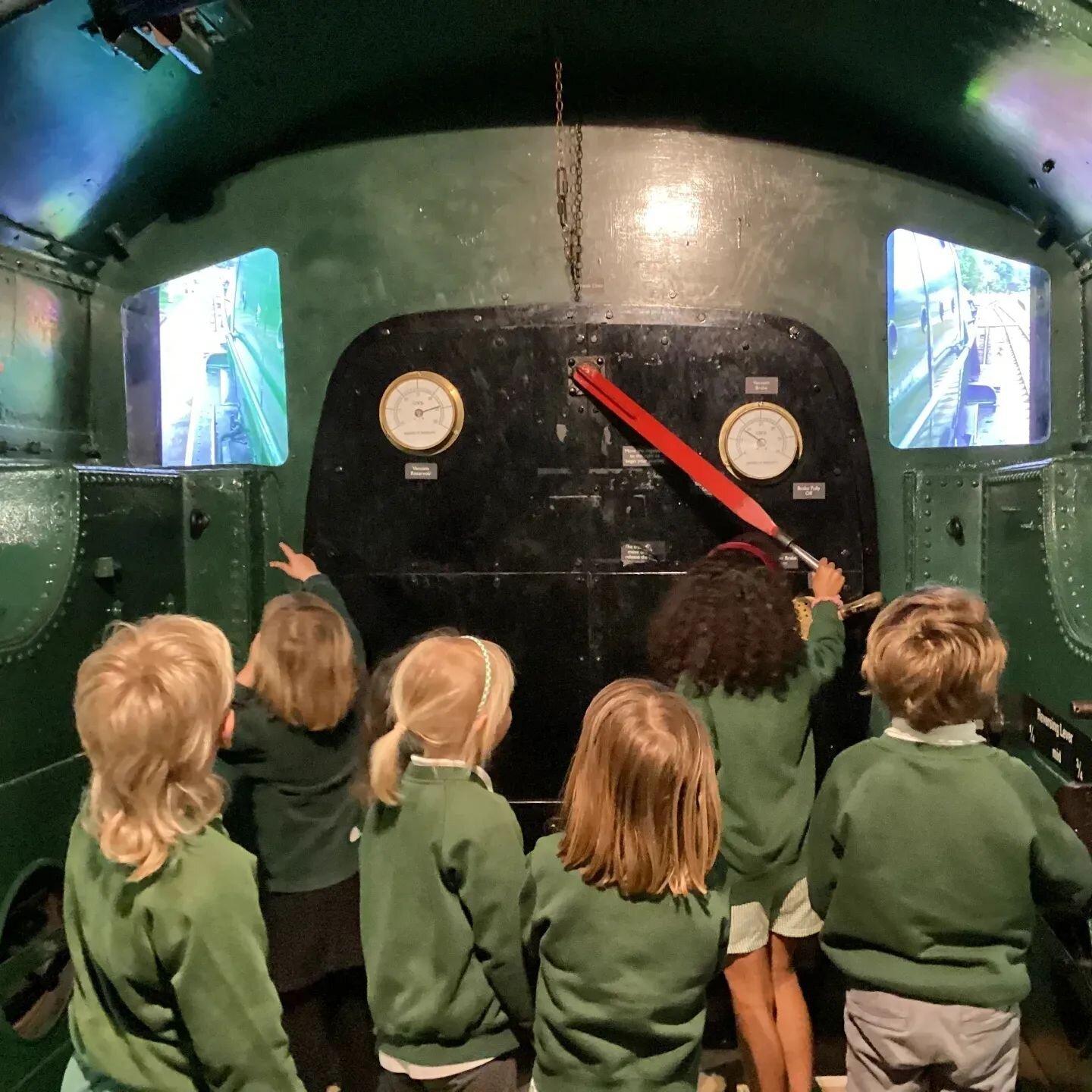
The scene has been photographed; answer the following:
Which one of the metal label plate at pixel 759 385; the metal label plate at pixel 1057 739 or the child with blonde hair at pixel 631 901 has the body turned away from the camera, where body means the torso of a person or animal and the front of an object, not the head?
the child with blonde hair

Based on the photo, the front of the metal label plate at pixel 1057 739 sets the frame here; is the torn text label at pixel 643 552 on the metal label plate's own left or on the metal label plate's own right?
on the metal label plate's own right

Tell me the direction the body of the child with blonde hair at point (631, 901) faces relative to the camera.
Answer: away from the camera

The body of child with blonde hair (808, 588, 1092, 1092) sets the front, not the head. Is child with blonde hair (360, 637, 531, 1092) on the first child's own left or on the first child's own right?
on the first child's own left

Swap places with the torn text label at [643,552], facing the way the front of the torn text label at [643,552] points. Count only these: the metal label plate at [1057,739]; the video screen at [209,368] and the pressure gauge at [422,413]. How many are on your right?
2

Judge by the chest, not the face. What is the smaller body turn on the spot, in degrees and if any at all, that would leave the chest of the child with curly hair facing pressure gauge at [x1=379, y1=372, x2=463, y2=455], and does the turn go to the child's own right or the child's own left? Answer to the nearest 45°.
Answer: approximately 45° to the child's own left

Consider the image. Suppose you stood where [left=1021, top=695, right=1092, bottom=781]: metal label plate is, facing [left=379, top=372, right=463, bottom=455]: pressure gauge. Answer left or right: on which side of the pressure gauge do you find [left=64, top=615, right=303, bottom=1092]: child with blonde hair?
left

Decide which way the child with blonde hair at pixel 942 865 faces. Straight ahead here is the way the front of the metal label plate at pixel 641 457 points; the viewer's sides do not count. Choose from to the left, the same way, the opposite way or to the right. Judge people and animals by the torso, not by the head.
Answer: the opposite way

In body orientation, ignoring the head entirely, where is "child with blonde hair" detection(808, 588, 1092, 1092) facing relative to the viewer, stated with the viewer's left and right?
facing away from the viewer

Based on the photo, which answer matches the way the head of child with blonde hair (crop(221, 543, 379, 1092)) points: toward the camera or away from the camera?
away from the camera

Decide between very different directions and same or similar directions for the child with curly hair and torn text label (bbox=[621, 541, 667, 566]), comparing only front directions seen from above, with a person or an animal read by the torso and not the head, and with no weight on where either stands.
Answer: very different directions

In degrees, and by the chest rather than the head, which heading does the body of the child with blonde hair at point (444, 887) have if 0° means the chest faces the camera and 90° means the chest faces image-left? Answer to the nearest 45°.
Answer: approximately 225°

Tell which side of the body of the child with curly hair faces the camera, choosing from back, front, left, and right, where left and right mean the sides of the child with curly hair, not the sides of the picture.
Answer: back
